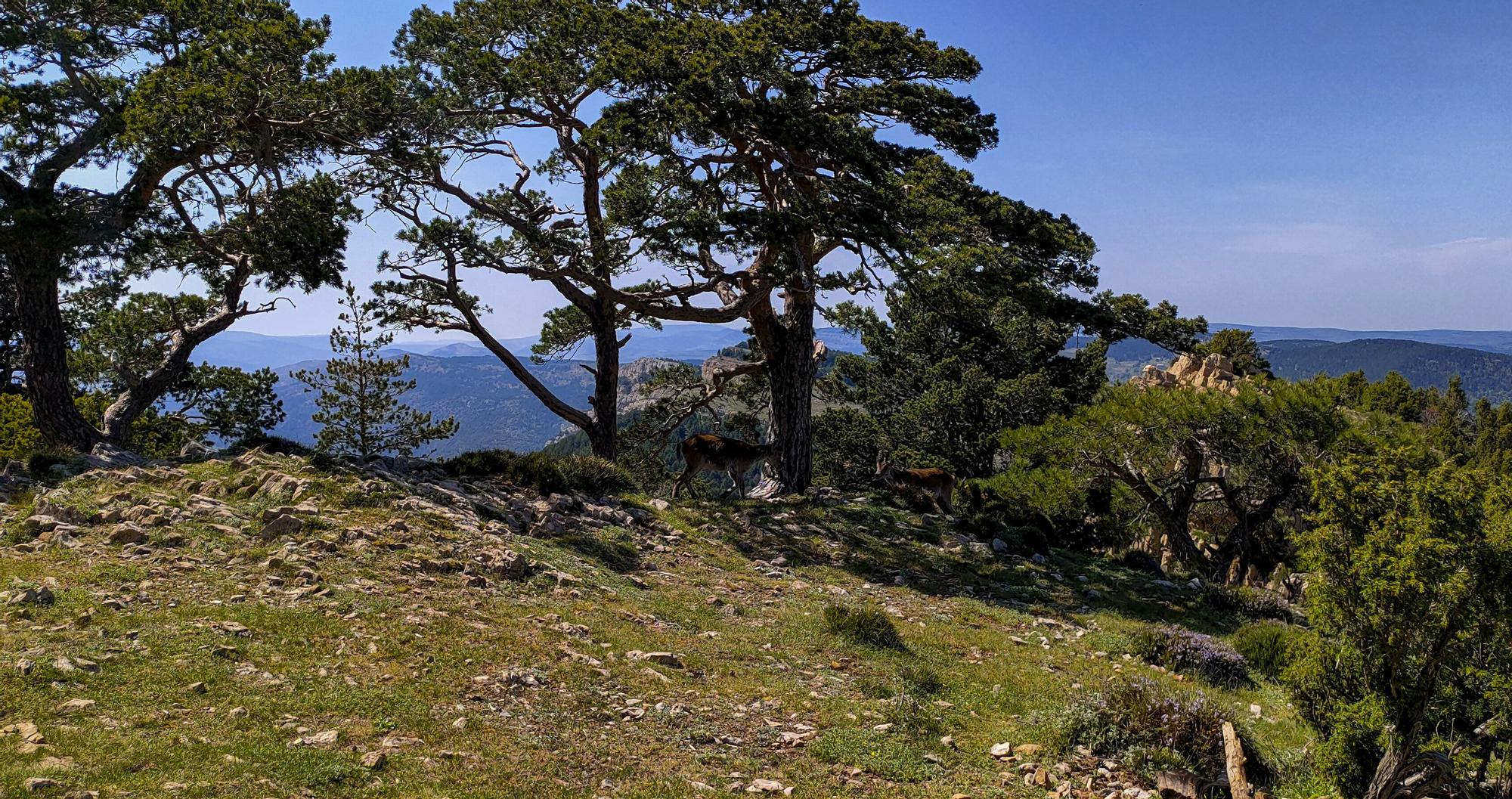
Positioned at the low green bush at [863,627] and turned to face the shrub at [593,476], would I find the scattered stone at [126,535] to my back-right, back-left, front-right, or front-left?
front-left

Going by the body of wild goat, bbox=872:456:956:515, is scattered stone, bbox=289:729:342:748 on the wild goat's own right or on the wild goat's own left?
on the wild goat's own left

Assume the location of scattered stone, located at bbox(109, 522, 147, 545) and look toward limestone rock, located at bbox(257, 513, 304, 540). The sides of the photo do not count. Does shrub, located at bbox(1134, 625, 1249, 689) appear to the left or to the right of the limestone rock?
right

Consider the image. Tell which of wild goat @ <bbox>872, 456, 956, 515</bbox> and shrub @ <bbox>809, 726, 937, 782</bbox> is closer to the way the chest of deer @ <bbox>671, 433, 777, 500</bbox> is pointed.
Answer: the wild goat

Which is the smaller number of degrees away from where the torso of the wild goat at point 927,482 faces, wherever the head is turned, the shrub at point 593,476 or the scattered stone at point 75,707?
the shrub

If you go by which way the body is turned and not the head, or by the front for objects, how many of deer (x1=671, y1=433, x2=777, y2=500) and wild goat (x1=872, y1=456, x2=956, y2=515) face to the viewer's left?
1

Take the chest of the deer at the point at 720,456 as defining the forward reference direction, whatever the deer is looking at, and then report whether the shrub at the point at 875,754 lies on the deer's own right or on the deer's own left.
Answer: on the deer's own right

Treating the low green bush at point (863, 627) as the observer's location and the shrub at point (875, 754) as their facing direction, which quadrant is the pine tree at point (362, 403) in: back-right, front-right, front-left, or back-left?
back-right

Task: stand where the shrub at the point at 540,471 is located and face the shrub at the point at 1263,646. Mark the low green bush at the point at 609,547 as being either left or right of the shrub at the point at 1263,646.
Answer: right

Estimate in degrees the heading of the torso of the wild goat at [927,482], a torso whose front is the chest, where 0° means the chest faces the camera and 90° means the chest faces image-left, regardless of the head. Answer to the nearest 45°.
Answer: approximately 90°

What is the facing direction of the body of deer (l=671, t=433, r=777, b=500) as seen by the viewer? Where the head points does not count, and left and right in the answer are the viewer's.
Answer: facing to the right of the viewer

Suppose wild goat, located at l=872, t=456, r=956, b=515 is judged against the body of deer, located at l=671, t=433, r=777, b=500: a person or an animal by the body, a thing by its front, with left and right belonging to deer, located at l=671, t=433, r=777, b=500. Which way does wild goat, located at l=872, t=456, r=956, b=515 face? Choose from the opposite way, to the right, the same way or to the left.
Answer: the opposite way
